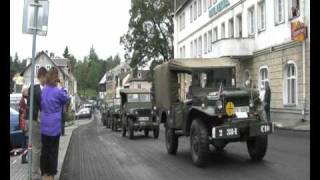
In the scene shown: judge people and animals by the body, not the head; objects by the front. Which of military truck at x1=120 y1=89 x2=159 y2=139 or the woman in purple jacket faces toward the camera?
the military truck

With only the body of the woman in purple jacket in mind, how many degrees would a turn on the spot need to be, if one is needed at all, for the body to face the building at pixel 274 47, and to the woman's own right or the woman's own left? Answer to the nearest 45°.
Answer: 0° — they already face it

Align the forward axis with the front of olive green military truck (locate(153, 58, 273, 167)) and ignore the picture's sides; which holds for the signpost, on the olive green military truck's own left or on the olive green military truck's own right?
on the olive green military truck's own right

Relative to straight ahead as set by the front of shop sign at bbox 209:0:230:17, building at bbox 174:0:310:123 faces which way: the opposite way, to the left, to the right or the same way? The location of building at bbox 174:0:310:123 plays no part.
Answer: the same way

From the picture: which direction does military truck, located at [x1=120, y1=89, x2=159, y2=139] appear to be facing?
toward the camera

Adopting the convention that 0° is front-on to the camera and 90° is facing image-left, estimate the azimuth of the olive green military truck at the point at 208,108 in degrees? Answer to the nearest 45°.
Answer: approximately 315°

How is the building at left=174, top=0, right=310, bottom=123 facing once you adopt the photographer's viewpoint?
facing the viewer and to the left of the viewer

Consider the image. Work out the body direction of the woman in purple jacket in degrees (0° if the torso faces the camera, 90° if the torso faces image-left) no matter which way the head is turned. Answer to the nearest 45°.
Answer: approximately 225°

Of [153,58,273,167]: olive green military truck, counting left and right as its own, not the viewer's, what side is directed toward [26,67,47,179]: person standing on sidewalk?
right

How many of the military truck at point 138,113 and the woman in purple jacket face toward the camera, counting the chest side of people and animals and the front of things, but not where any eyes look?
1

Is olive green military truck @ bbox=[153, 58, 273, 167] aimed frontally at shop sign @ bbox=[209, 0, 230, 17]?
no

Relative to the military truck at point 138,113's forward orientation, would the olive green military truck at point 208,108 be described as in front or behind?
in front
